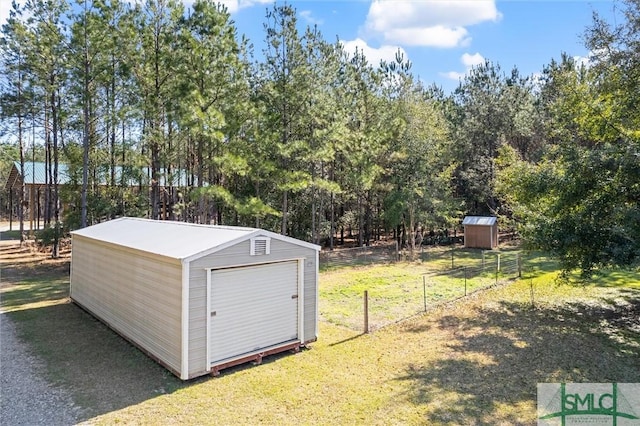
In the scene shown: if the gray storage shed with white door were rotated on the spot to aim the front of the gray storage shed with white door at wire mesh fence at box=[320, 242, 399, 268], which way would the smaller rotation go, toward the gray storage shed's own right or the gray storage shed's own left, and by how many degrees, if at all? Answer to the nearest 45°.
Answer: approximately 90° to the gray storage shed's own left

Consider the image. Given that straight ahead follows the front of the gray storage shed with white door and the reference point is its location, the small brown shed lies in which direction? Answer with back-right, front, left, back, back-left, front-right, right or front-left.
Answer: left

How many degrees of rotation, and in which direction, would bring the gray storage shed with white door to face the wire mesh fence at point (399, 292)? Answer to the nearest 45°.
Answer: approximately 90° to its left

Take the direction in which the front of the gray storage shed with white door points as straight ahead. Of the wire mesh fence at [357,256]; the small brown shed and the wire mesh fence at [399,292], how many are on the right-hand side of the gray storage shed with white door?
0
